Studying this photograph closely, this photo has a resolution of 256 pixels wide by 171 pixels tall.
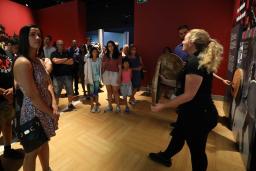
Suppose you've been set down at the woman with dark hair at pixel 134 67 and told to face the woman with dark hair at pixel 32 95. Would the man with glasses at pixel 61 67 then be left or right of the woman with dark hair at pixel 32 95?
right

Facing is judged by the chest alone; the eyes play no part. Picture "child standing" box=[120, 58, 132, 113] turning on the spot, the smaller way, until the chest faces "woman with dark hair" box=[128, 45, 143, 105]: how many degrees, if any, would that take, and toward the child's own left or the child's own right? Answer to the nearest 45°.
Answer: approximately 180°

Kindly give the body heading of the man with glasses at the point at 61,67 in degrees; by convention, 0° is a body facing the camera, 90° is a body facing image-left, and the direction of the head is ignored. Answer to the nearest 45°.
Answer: approximately 0°

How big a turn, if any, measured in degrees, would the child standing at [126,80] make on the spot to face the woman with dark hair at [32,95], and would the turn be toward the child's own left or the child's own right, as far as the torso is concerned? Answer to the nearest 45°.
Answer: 0° — they already face them
